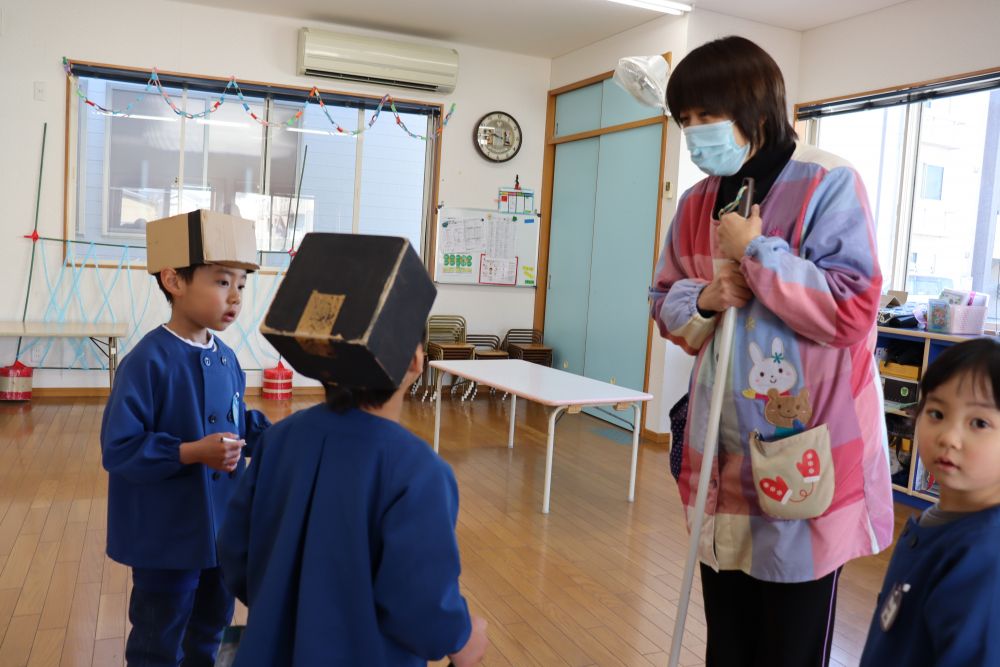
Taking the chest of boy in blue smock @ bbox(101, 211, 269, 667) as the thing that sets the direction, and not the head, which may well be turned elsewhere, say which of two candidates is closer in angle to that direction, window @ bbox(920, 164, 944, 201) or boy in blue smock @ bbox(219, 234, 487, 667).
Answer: the boy in blue smock

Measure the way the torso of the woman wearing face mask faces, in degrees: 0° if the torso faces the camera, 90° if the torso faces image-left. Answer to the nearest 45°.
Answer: approximately 45°

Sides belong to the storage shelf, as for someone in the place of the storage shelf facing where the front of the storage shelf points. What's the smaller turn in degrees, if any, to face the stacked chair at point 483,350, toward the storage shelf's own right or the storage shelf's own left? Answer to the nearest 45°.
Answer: approximately 90° to the storage shelf's own right

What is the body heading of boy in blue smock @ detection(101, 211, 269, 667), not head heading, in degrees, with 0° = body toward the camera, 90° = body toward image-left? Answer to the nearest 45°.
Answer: approximately 315°

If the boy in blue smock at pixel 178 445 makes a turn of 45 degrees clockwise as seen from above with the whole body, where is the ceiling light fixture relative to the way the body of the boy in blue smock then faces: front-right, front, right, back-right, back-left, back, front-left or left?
back-left

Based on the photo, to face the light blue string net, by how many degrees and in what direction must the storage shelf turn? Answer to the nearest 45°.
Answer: approximately 45° to its right
